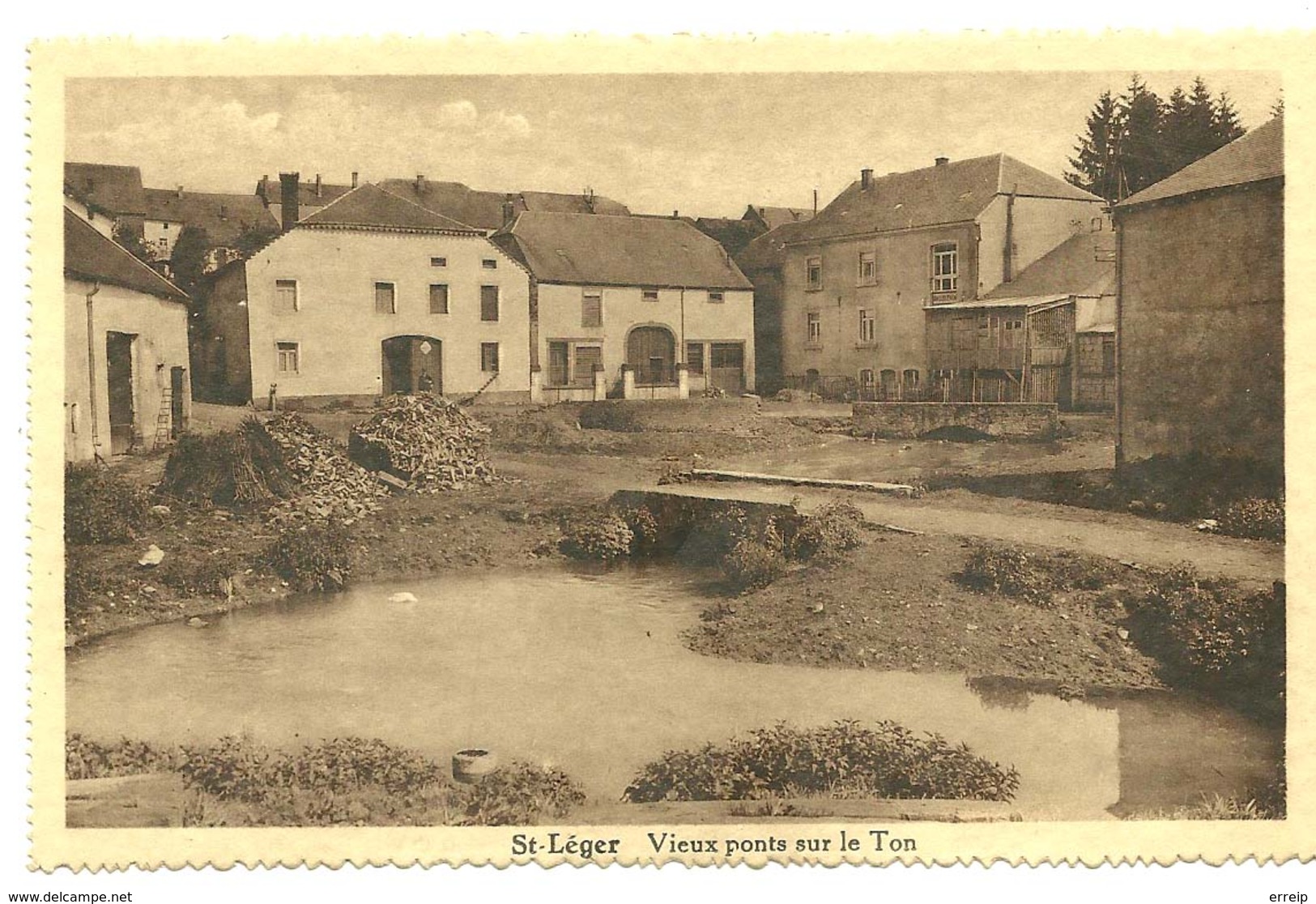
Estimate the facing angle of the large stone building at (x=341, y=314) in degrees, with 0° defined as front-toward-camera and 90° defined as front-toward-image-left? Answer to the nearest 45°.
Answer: approximately 0°
